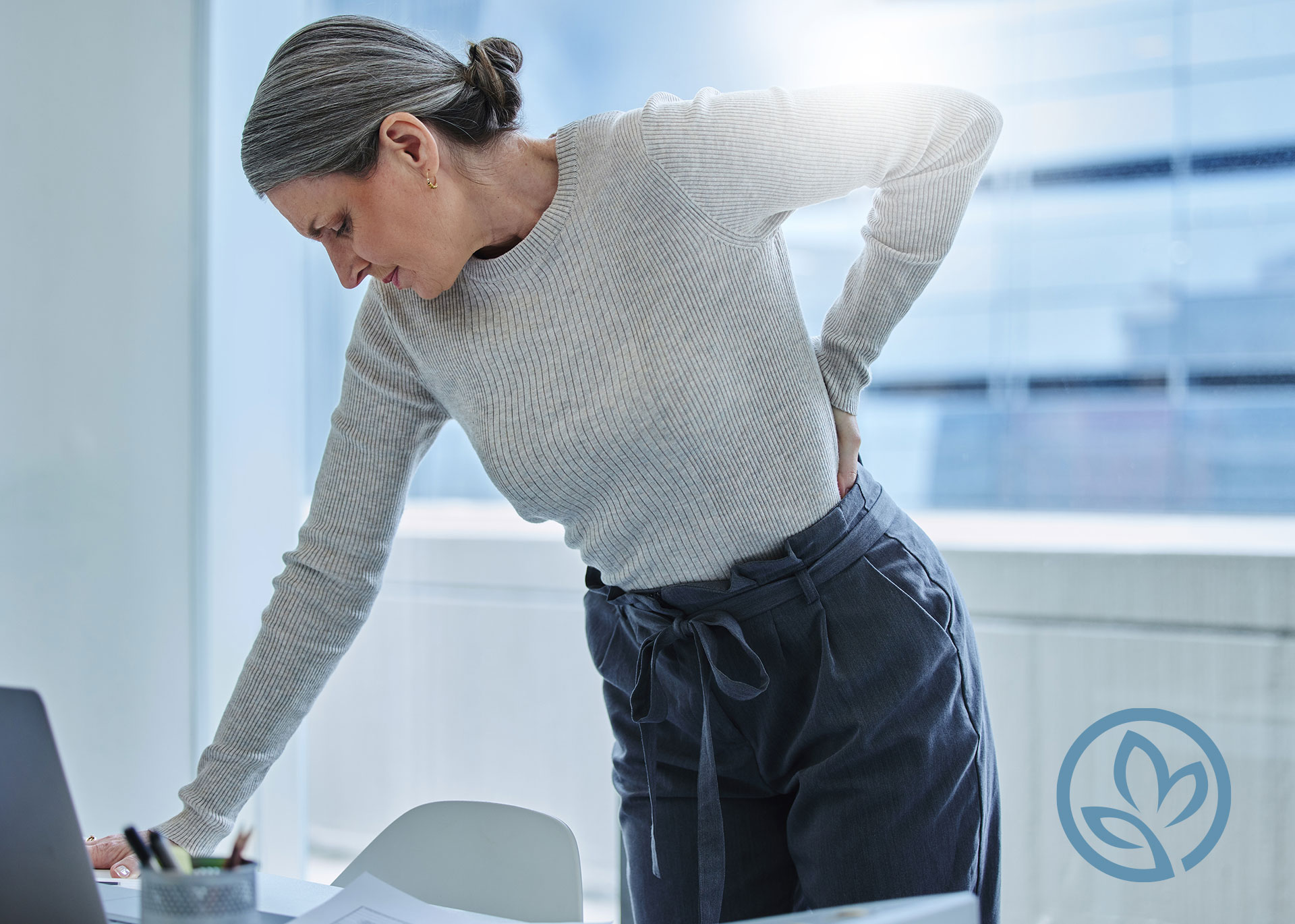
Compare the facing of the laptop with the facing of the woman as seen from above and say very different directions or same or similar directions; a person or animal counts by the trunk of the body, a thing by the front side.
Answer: very different directions

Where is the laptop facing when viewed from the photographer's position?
facing away from the viewer and to the right of the viewer

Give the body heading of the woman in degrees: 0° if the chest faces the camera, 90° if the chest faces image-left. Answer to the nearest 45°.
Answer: approximately 45°

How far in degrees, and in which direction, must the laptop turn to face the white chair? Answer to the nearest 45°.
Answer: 0° — it already faces it
